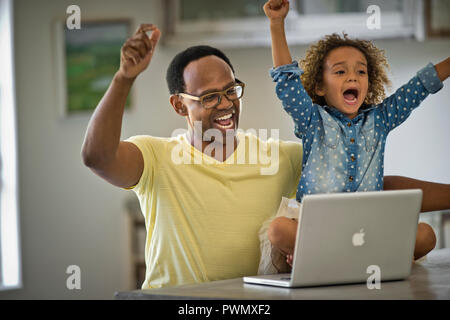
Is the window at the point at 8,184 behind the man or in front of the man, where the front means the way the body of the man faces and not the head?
behind

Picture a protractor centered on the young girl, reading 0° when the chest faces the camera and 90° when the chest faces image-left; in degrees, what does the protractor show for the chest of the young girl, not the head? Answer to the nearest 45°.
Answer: approximately 0°

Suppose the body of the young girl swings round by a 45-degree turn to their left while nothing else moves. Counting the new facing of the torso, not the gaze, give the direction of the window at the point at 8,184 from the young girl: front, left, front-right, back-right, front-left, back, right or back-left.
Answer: back

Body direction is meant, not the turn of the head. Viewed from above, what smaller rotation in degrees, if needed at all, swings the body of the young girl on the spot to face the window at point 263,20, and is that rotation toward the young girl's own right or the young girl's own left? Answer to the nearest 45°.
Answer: approximately 180°

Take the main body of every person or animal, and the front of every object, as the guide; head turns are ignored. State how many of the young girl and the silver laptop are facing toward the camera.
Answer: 1

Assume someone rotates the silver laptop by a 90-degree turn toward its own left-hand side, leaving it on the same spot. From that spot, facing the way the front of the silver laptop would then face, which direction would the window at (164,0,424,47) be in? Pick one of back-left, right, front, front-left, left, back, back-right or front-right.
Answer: back-right

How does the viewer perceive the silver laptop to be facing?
facing away from the viewer and to the left of the viewer

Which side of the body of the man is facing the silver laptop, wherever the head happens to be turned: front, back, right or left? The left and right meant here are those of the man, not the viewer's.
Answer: front

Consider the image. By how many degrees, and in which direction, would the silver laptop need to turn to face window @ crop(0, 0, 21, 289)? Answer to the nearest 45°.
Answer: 0° — it already faces it
